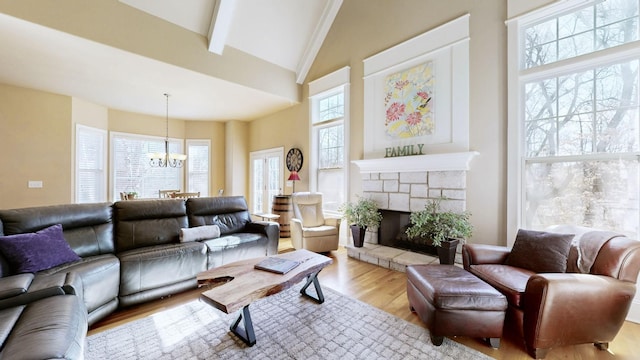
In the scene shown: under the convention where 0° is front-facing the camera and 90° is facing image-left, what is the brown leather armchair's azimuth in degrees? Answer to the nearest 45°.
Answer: approximately 45°

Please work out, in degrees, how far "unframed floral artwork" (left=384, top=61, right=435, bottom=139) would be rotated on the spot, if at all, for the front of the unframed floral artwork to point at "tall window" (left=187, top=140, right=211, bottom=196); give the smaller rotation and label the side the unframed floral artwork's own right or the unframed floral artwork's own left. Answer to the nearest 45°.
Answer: approximately 45° to the unframed floral artwork's own right

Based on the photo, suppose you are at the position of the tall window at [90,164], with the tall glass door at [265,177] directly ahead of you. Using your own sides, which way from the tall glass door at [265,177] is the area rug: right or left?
right

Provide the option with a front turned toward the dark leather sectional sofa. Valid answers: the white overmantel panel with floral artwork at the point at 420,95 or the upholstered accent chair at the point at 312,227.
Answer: the white overmantel panel with floral artwork
